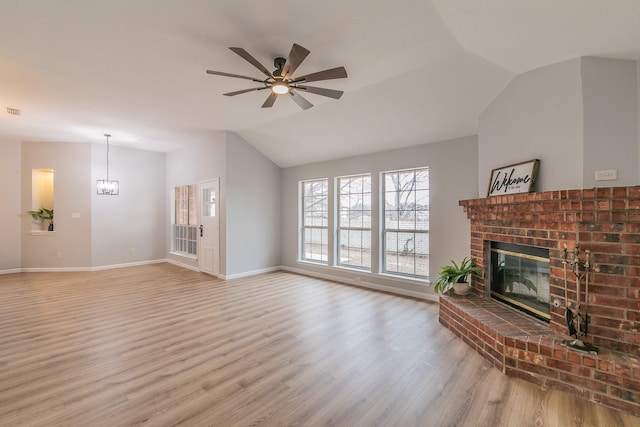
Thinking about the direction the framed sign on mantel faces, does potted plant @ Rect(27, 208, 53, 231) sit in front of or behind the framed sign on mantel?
in front

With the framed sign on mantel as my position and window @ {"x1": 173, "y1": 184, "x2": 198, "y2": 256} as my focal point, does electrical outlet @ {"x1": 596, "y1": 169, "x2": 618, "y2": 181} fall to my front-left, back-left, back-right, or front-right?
back-left

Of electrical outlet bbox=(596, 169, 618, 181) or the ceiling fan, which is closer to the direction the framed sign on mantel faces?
the ceiling fan

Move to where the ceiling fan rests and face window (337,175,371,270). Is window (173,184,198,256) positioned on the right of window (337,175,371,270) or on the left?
left

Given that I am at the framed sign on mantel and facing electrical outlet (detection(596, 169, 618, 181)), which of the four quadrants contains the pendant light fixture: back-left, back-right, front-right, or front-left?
back-right

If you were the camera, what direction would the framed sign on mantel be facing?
facing the viewer and to the left of the viewer

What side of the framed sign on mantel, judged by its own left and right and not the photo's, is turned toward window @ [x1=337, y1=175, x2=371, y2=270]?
right

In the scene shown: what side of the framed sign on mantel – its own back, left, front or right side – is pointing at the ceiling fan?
front

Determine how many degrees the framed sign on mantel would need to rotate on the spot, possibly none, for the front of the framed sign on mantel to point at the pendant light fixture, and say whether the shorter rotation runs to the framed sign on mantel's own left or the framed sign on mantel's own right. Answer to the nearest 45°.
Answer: approximately 45° to the framed sign on mantel's own right
